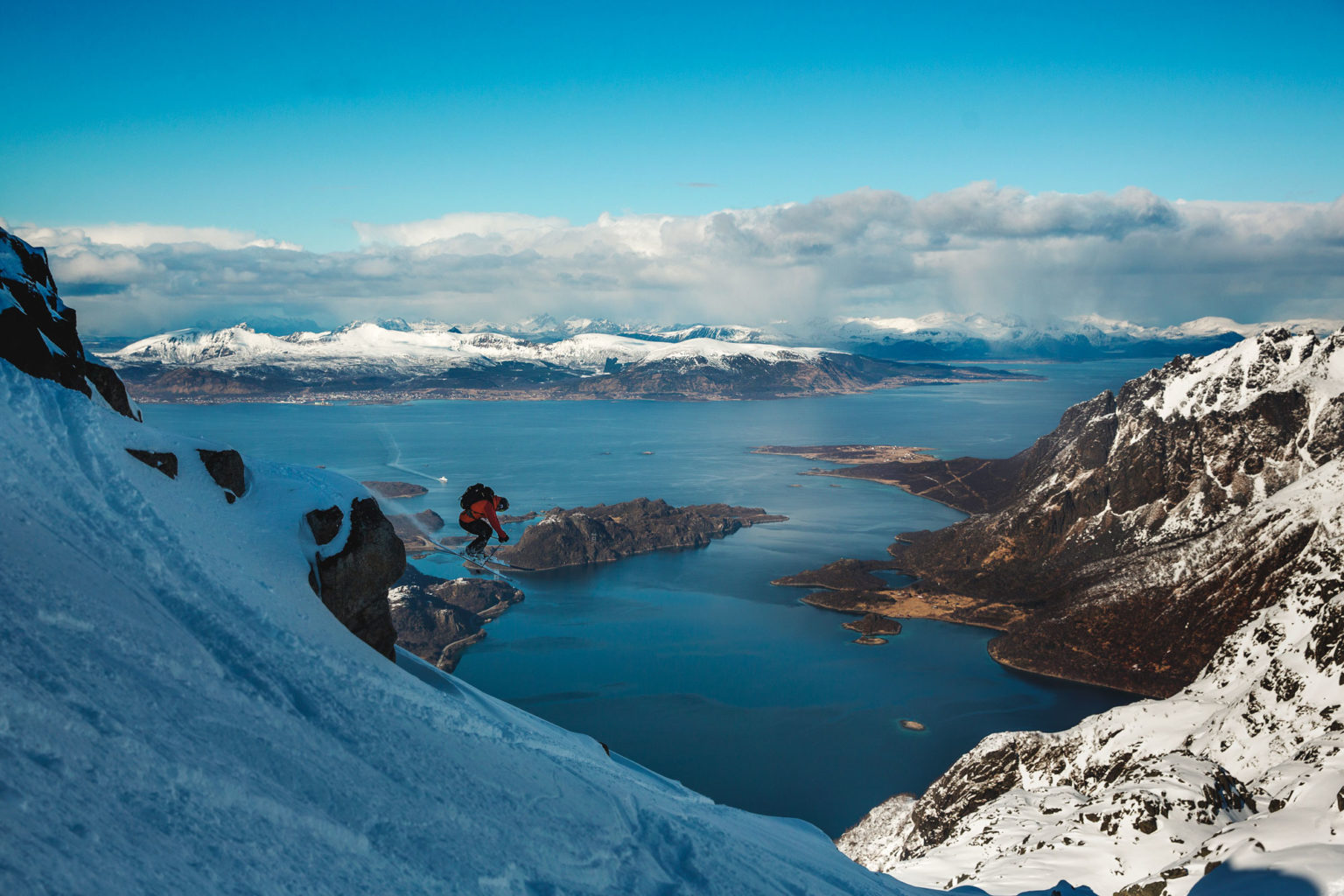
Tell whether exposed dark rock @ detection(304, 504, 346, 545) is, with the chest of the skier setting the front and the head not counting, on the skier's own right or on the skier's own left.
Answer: on the skier's own right

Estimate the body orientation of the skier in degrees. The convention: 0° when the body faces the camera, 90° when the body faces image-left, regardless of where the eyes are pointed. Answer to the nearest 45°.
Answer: approximately 270°
